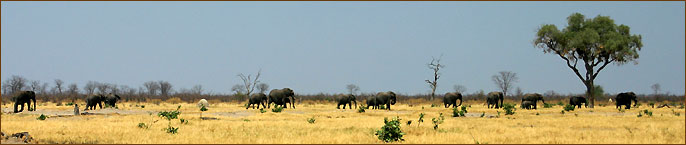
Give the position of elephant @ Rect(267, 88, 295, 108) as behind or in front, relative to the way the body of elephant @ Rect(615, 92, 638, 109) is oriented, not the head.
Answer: behind

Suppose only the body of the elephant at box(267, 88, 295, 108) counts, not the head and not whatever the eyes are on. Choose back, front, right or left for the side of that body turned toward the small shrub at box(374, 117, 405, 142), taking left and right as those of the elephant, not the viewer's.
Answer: right

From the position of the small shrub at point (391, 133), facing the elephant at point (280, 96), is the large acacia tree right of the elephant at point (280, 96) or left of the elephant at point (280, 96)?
right

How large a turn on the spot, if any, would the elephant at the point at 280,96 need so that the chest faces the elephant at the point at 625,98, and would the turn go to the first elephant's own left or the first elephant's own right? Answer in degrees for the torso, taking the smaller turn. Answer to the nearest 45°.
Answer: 0° — it already faces it

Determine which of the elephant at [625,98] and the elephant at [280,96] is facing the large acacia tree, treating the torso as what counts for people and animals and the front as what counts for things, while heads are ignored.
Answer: the elephant at [280,96]

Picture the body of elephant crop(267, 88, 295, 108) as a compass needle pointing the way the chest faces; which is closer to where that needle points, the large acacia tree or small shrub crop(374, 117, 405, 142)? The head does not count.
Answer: the large acacia tree

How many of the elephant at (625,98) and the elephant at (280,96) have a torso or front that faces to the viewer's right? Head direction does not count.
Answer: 2

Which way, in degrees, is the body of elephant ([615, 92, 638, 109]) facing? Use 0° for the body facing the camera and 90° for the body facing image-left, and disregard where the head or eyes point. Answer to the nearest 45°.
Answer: approximately 270°

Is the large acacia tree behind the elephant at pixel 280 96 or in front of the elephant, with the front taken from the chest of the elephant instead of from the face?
in front

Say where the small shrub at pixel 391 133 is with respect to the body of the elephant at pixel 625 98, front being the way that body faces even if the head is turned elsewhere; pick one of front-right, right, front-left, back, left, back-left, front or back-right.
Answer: right

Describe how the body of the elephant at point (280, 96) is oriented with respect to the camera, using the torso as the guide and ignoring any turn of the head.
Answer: to the viewer's right
